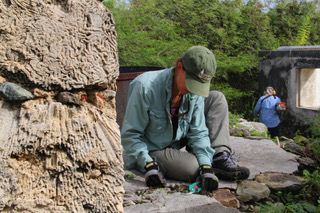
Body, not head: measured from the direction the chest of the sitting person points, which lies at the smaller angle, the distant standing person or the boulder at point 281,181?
the boulder

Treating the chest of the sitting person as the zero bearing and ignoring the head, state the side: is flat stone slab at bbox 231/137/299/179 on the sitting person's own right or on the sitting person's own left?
on the sitting person's own left

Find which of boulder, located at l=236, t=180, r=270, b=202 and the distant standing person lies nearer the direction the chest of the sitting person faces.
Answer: the boulder

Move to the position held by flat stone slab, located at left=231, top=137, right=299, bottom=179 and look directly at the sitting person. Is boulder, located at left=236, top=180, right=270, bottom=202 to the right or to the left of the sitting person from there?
left

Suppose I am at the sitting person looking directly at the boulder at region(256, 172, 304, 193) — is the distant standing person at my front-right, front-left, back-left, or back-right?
front-left

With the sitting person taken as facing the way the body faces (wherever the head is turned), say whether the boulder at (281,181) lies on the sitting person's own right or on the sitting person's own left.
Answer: on the sitting person's own left
